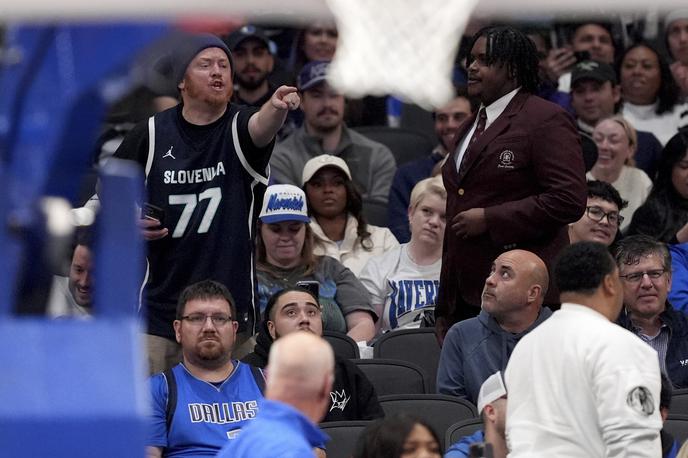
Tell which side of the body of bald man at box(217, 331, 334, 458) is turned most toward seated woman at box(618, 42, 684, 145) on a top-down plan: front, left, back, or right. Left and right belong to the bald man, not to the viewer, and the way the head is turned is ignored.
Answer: front

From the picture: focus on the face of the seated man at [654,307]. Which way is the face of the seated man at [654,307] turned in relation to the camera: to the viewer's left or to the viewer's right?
to the viewer's left

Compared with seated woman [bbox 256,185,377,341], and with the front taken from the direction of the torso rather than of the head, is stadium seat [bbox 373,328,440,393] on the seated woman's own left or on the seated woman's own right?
on the seated woman's own left

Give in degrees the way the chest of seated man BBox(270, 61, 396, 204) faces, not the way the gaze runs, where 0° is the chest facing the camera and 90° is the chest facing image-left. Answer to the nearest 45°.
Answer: approximately 0°

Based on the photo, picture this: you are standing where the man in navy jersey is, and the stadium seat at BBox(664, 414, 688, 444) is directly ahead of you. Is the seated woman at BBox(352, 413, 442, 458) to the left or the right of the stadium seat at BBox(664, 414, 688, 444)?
right

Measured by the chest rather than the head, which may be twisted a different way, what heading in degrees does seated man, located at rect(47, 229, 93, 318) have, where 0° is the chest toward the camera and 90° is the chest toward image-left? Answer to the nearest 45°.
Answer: approximately 0°

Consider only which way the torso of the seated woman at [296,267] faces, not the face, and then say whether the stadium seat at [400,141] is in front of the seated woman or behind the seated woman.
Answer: behind

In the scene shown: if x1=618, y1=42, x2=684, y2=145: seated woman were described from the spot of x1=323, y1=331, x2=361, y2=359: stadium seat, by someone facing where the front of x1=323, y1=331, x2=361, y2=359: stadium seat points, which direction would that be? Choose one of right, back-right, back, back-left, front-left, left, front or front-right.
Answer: back-left
